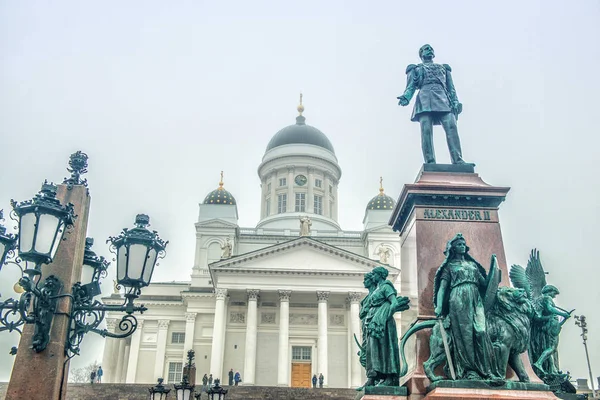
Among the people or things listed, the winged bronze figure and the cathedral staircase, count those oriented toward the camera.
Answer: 1

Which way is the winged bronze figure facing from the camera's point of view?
to the viewer's right

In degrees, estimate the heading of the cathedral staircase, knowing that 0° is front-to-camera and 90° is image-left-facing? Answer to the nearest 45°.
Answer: approximately 0°

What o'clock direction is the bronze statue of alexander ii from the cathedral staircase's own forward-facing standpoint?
The bronze statue of alexander ii is roughly at 12 o'clock from the cathedral staircase.

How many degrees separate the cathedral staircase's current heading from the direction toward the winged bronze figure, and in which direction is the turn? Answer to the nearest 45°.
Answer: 0° — it already faces it

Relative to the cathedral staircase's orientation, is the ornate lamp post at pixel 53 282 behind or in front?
in front
